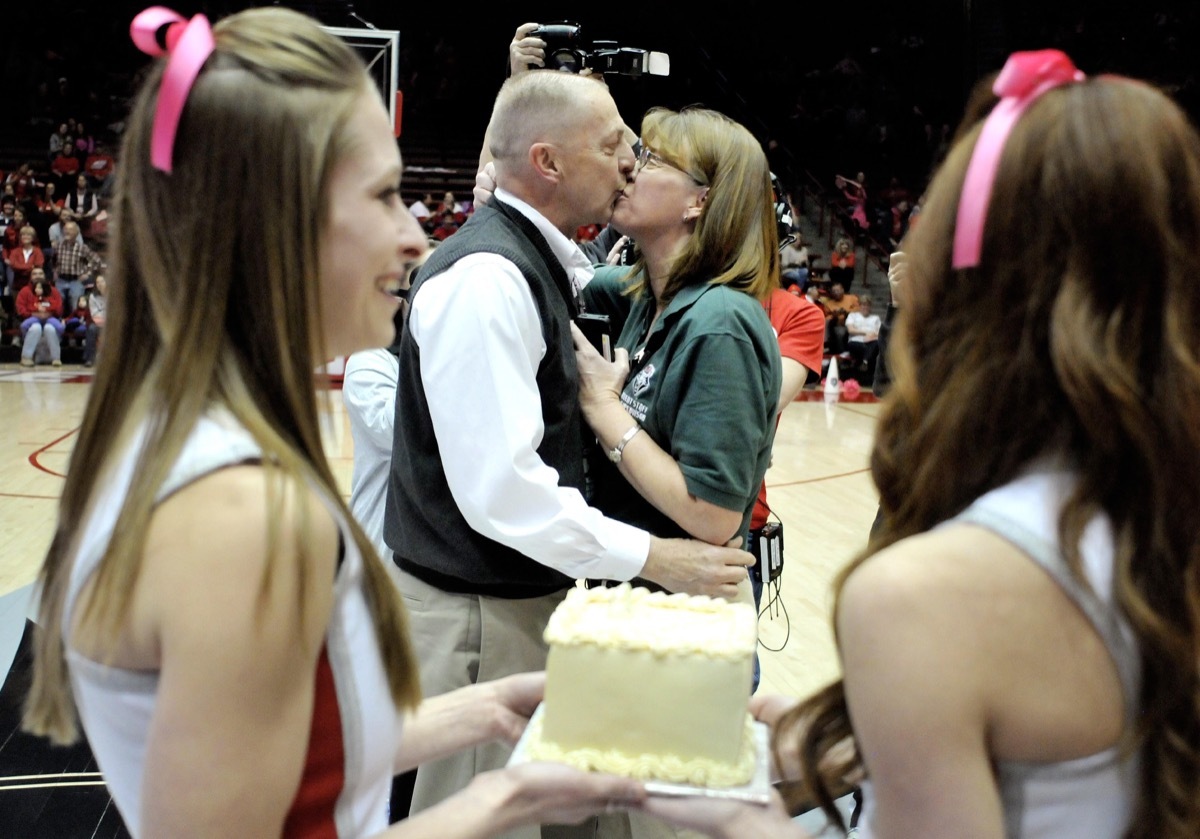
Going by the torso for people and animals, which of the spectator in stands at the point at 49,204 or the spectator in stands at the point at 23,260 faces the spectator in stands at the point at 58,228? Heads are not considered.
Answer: the spectator in stands at the point at 49,204

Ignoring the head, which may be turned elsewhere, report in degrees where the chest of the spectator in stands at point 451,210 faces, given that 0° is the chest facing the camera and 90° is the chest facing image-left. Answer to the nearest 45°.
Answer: approximately 0°

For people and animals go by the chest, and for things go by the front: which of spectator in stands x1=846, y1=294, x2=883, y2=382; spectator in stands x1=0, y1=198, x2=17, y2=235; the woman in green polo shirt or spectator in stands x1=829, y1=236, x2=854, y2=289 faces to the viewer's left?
the woman in green polo shirt

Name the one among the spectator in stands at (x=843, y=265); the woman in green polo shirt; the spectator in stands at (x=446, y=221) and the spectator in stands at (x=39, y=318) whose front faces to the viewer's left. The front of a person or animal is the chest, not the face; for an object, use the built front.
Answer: the woman in green polo shirt

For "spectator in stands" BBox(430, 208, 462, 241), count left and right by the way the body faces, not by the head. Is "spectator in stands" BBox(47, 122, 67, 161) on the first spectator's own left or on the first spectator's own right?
on the first spectator's own right

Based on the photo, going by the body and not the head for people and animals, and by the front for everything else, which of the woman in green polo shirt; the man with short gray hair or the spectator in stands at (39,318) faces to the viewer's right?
the man with short gray hair

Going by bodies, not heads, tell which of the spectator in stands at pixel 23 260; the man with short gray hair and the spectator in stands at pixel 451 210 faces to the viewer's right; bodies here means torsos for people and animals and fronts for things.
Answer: the man with short gray hair

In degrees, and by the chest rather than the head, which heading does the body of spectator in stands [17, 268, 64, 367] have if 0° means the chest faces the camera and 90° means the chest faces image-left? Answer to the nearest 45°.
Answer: approximately 0°

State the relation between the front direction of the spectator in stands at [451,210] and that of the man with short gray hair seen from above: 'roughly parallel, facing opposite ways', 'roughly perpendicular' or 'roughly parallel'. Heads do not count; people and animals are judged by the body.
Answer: roughly perpendicular

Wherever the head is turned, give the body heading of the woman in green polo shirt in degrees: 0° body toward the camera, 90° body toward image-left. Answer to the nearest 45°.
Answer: approximately 90°

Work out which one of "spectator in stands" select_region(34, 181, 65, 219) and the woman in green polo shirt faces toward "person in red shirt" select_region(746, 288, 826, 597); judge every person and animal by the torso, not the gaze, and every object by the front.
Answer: the spectator in stands
